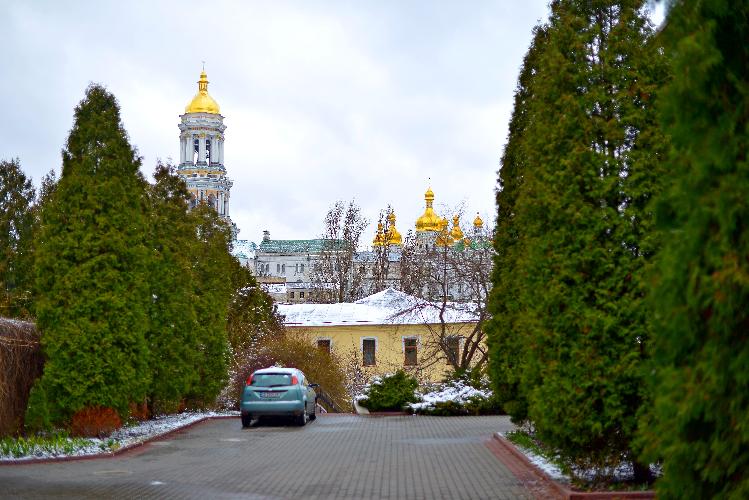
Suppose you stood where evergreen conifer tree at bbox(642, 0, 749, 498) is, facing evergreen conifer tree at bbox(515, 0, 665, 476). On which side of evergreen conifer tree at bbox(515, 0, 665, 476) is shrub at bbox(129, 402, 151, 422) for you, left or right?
left

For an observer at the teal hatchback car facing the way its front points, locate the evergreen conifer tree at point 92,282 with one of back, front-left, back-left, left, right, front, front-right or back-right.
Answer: back-left

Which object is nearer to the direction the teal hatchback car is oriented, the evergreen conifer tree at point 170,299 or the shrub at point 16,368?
the evergreen conifer tree

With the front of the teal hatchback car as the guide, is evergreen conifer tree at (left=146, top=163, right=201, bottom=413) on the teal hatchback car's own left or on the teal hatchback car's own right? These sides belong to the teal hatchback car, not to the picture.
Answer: on the teal hatchback car's own left

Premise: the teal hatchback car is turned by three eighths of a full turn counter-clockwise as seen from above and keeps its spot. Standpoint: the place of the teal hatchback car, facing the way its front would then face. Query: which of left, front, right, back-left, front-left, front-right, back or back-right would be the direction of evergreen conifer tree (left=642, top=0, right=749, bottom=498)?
front-left

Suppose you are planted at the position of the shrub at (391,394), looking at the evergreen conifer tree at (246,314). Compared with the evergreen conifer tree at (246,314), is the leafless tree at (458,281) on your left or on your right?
right

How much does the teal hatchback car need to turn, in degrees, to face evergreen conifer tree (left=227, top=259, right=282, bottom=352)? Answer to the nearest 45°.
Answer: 0° — it already faces it

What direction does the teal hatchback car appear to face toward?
away from the camera

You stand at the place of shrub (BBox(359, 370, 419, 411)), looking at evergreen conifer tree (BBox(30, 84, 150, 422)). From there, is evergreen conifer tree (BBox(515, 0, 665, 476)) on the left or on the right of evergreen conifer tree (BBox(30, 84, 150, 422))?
left

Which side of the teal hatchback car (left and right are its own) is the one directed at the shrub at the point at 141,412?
left

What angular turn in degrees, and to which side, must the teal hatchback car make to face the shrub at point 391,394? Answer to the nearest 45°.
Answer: approximately 45° to its right

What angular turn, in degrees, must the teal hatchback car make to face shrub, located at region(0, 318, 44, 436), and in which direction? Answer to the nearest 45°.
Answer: approximately 135° to its left

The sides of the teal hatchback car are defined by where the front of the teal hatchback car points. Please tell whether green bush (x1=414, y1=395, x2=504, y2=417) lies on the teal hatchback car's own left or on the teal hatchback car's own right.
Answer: on the teal hatchback car's own right
